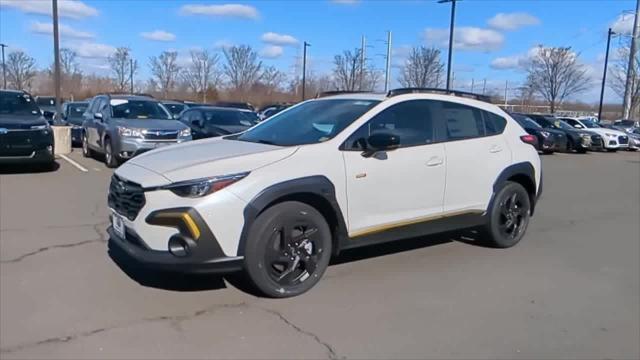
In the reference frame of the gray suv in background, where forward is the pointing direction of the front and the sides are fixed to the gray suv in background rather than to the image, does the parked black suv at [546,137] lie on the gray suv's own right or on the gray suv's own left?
on the gray suv's own left

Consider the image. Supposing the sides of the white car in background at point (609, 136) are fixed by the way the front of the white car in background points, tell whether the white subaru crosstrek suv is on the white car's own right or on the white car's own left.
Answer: on the white car's own right

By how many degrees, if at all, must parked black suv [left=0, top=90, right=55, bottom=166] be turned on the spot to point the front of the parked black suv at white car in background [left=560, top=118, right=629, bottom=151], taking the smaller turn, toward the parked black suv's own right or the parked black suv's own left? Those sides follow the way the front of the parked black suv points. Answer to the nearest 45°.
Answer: approximately 90° to the parked black suv's own left

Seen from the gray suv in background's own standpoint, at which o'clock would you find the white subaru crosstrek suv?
The white subaru crosstrek suv is roughly at 1 o'clock from the gray suv in background.

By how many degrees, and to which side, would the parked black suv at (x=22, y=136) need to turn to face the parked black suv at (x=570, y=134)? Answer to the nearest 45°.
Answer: approximately 90° to its left

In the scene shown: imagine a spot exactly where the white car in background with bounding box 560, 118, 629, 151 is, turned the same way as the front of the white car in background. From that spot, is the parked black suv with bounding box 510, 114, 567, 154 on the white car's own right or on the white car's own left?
on the white car's own right

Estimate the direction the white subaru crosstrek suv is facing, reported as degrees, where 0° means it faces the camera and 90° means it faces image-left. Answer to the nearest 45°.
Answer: approximately 45°

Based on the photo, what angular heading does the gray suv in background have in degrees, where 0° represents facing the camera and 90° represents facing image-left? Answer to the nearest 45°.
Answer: approximately 315°

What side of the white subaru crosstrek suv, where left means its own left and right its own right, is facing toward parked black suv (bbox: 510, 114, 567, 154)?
back

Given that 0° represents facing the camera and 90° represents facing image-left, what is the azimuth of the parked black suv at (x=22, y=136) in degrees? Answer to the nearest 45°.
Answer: approximately 0°
